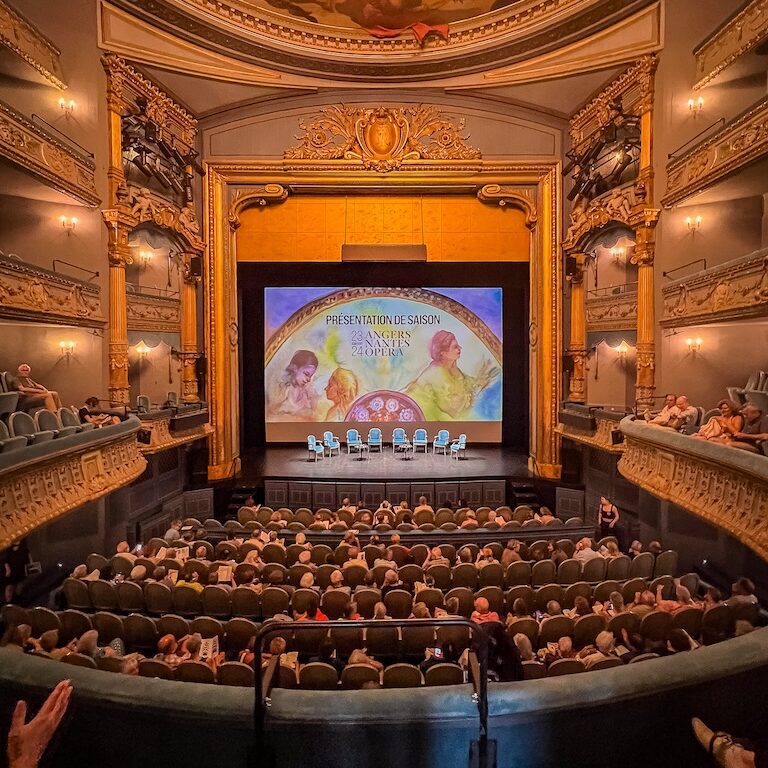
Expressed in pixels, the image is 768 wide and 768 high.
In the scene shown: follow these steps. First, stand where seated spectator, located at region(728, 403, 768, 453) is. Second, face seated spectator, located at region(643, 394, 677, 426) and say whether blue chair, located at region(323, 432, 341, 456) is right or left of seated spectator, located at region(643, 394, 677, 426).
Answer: left

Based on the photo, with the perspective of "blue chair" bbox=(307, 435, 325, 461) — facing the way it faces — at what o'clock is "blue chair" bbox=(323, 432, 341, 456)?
"blue chair" bbox=(323, 432, 341, 456) is roughly at 9 o'clock from "blue chair" bbox=(307, 435, 325, 461).

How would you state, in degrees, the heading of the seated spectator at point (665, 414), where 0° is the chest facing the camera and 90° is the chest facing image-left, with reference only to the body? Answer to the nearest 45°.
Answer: approximately 90°

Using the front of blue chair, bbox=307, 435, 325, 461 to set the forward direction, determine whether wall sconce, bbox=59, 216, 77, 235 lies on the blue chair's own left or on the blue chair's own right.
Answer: on the blue chair's own right

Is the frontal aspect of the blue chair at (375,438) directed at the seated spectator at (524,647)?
yes

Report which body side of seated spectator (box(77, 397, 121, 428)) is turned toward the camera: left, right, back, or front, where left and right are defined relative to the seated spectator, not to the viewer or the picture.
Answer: right

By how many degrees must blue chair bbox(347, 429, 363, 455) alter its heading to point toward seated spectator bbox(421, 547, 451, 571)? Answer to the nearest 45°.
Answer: approximately 45° to its right

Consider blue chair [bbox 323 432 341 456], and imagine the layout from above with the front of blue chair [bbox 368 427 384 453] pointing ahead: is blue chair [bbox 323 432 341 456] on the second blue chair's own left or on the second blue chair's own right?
on the second blue chair's own right

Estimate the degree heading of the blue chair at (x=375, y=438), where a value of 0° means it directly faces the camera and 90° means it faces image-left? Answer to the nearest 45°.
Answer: approximately 0°

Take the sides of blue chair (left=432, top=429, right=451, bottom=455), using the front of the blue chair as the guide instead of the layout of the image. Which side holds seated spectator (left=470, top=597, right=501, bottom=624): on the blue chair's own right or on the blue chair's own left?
on the blue chair's own left

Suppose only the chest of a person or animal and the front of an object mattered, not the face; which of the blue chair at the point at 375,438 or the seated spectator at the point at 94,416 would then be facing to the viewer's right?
the seated spectator
